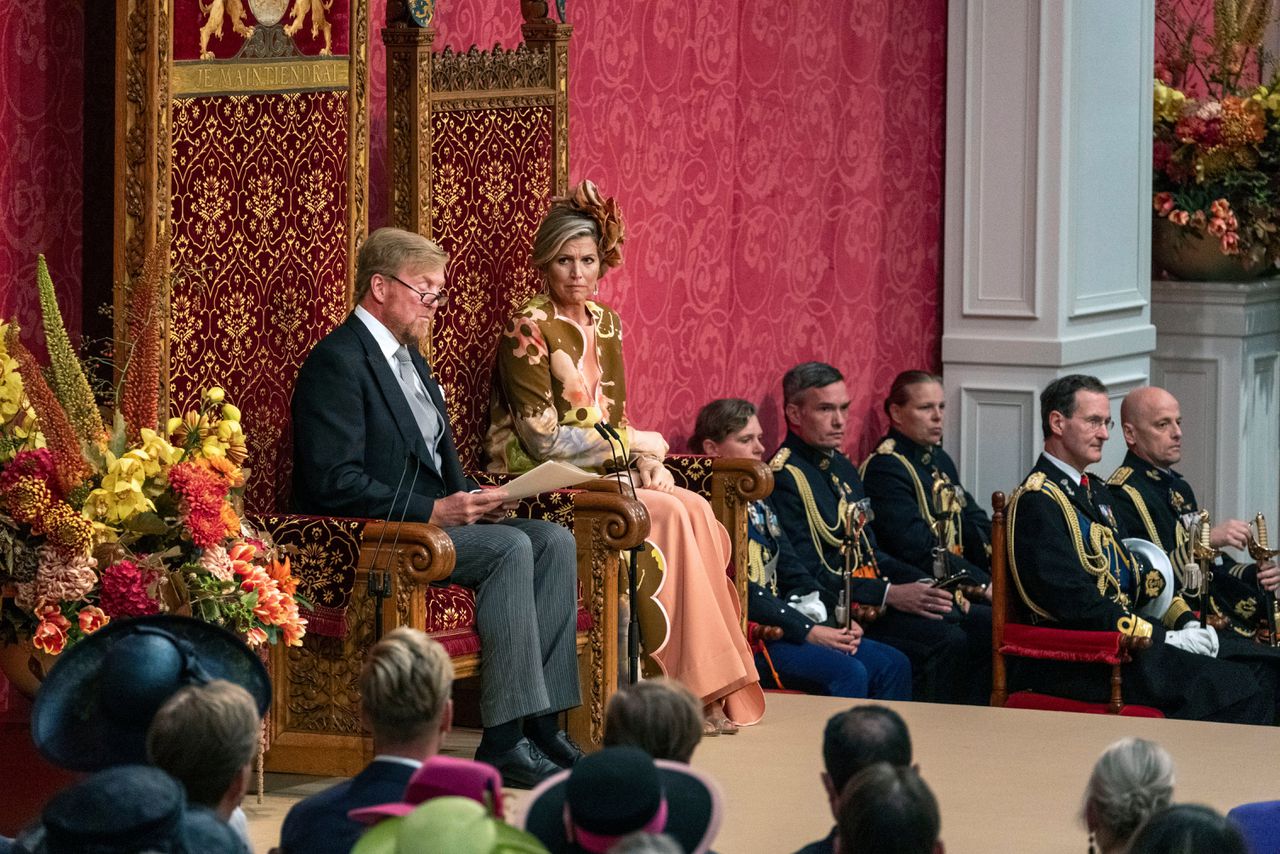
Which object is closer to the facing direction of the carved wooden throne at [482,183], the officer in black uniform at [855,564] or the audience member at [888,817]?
the audience member

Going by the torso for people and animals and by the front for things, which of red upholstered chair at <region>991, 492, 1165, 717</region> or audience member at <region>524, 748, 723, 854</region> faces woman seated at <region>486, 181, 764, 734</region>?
the audience member

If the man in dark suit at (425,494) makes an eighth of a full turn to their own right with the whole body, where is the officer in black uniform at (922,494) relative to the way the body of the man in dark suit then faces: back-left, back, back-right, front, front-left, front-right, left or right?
back-left

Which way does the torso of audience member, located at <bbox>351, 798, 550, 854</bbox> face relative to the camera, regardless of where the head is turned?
away from the camera

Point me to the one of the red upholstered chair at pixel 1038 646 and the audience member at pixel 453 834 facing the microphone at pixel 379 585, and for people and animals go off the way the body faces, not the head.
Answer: the audience member

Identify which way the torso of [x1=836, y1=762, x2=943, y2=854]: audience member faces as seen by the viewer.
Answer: away from the camera

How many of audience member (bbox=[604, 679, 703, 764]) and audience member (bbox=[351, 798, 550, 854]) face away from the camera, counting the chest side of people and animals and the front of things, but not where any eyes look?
2

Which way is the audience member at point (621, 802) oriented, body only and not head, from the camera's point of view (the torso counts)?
away from the camera

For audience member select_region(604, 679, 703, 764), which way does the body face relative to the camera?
away from the camera

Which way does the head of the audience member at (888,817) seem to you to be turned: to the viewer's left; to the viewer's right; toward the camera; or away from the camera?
away from the camera

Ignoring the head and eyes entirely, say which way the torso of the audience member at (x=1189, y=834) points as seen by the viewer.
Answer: away from the camera

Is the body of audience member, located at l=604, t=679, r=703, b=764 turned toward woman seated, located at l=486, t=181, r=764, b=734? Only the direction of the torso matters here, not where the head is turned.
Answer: yes

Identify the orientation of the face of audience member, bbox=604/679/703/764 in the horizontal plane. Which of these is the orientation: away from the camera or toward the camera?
away from the camera

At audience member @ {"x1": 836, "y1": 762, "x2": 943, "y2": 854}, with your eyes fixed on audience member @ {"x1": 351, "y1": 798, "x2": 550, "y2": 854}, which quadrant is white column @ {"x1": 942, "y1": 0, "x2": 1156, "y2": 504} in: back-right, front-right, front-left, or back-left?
back-right
